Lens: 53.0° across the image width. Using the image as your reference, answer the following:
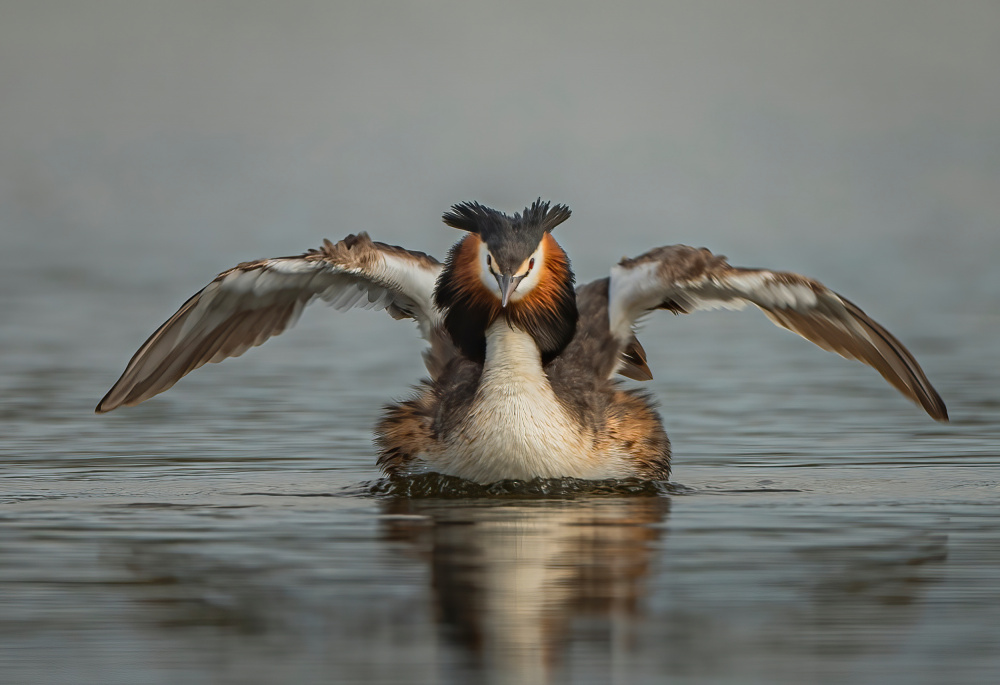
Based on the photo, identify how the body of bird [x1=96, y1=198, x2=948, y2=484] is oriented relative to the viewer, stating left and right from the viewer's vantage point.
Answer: facing the viewer
